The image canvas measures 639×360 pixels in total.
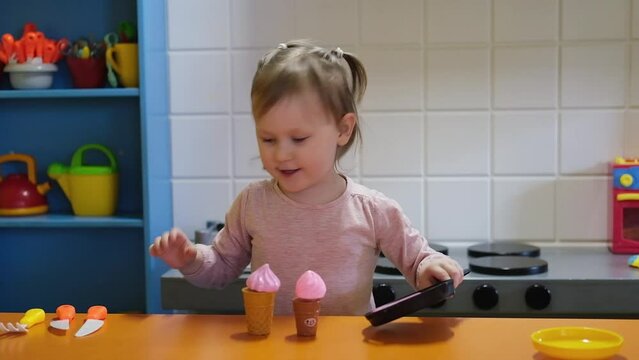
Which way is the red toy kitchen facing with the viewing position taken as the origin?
facing the viewer

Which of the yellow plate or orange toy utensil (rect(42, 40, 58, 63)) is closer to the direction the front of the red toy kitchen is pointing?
the yellow plate

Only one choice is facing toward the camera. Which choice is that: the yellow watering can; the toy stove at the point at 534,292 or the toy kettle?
the toy stove

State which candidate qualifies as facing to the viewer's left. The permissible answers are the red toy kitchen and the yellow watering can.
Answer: the yellow watering can

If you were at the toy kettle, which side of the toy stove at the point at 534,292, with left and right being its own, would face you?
right

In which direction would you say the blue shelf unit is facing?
toward the camera

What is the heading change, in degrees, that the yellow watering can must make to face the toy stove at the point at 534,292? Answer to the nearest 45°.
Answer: approximately 135° to its left

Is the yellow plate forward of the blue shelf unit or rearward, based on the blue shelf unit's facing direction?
forward

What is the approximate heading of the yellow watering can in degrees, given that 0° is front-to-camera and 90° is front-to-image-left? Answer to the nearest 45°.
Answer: approximately 90°

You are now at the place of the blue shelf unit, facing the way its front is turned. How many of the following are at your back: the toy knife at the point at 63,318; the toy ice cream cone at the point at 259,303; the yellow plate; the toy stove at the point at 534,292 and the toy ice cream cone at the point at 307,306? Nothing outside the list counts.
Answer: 0

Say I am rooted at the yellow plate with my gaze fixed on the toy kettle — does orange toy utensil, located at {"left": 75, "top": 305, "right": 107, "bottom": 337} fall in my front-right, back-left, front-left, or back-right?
front-left

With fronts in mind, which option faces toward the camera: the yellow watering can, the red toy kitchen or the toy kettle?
the red toy kitchen
